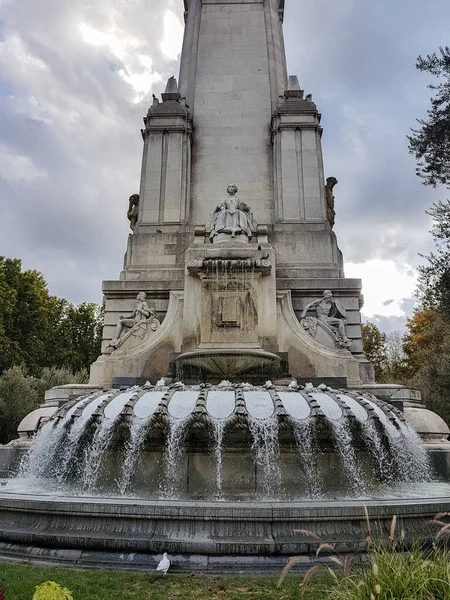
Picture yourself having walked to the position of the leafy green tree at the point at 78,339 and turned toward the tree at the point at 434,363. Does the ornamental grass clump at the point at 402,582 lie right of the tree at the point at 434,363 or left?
right

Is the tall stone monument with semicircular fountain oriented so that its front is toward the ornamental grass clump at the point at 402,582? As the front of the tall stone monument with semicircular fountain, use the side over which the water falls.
yes

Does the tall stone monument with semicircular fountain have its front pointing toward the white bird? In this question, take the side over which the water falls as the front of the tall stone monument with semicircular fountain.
yes

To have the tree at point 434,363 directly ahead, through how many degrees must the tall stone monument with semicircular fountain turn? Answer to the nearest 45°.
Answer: approximately 135° to its left

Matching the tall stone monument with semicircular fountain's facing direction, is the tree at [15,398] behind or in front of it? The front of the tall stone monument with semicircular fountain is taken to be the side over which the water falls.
behind

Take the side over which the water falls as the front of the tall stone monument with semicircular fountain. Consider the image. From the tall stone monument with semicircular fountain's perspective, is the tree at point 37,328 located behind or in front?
behind

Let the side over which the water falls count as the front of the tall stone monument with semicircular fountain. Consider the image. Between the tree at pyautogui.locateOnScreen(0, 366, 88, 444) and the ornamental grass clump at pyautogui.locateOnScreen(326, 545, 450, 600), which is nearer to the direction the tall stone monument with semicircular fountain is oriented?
the ornamental grass clump

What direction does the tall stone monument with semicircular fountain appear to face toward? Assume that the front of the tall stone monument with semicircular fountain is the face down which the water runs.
toward the camera
